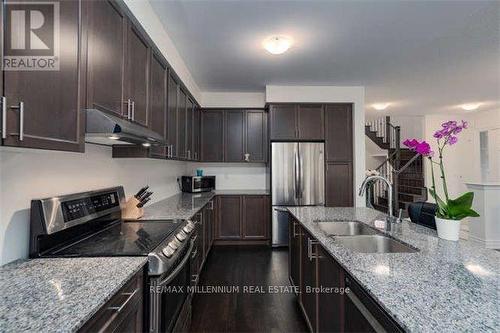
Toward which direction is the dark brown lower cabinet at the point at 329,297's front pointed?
to the viewer's left

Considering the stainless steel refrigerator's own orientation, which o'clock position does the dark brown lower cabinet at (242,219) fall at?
The dark brown lower cabinet is roughly at 3 o'clock from the stainless steel refrigerator.

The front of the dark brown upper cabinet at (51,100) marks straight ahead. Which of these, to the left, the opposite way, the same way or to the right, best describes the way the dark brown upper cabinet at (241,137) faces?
to the right

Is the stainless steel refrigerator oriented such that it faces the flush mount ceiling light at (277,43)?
yes

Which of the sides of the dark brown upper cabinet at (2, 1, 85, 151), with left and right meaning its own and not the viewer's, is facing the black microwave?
left

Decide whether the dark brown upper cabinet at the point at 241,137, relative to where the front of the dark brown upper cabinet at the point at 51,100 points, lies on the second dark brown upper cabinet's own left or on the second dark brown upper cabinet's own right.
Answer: on the second dark brown upper cabinet's own left

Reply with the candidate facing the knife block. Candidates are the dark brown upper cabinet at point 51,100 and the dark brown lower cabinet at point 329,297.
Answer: the dark brown lower cabinet

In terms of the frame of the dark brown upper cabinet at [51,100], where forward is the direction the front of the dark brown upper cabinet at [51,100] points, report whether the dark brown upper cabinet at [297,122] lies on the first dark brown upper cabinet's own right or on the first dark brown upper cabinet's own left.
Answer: on the first dark brown upper cabinet's own left

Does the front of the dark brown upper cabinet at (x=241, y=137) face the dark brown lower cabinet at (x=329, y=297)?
yes

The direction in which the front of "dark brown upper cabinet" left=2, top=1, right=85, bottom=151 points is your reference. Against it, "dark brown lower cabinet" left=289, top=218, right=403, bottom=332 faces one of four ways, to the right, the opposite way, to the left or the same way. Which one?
the opposite way

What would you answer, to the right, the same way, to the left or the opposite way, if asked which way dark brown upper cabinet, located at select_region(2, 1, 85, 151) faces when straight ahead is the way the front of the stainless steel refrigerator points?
to the left

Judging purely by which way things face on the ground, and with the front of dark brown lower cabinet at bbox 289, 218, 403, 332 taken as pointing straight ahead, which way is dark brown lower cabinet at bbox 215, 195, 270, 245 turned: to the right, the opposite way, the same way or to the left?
to the left

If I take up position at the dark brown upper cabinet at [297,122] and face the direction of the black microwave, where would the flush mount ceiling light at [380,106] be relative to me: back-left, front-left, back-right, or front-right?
back-right

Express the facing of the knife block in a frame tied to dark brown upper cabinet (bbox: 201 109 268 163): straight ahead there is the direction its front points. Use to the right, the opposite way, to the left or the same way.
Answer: to the left
